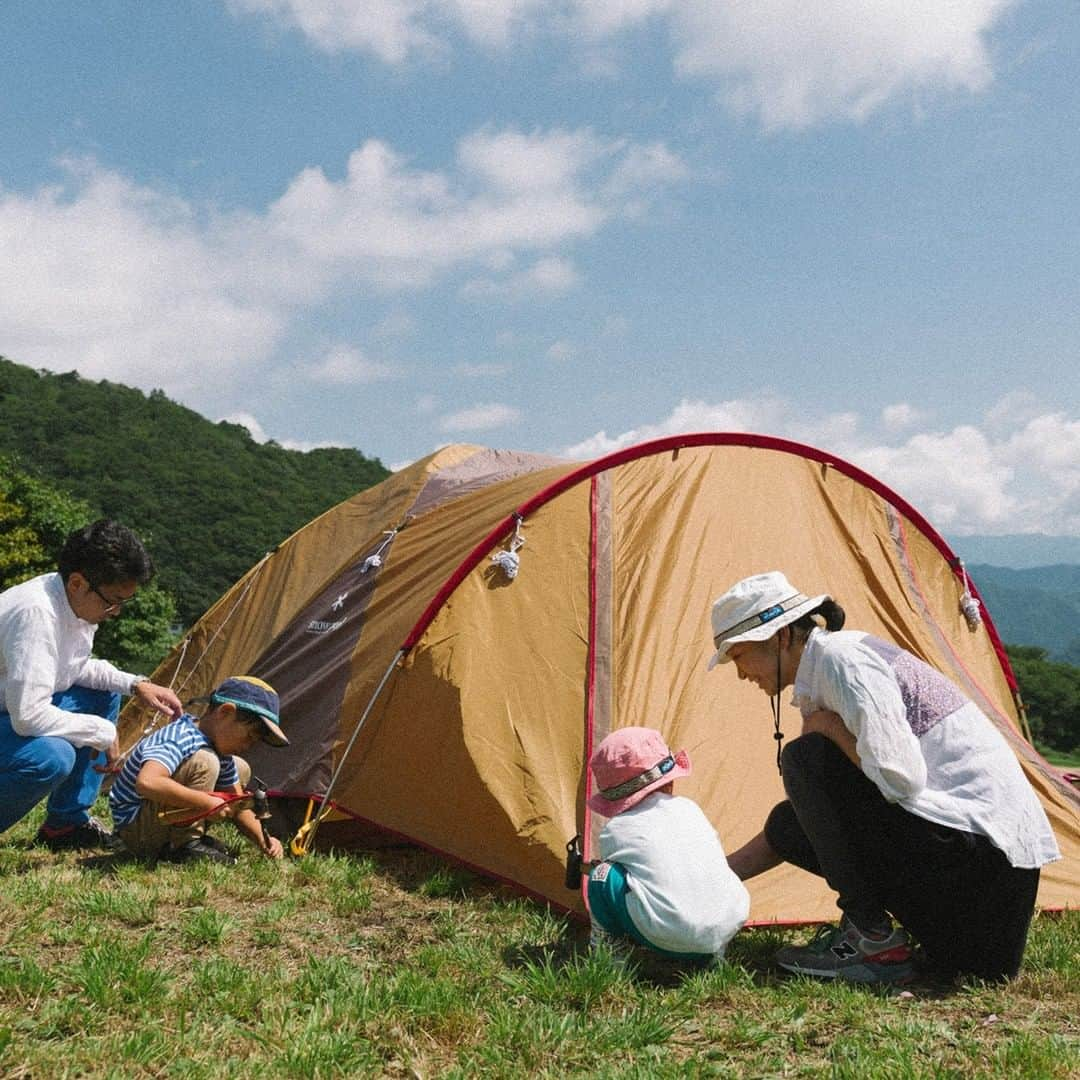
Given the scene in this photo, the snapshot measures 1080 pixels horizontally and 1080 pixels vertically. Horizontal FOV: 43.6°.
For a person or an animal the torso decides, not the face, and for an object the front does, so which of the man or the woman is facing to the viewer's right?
the man

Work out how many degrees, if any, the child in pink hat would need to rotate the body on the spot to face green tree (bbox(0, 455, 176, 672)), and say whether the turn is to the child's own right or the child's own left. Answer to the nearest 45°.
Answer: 0° — they already face it

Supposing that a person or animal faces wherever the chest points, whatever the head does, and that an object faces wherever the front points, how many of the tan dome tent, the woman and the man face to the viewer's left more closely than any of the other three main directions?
1

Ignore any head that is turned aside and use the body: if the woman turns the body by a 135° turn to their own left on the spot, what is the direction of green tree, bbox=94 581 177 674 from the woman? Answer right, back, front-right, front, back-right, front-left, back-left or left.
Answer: back

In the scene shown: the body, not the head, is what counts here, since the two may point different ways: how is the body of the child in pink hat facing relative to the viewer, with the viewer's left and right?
facing away from the viewer and to the left of the viewer

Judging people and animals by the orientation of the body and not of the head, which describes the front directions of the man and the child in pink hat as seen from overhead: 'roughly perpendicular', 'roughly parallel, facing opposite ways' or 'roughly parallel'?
roughly perpendicular

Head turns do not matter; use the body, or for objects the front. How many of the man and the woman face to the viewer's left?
1

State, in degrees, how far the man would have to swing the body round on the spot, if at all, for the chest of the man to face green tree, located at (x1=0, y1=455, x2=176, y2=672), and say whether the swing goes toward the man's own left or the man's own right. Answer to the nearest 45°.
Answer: approximately 90° to the man's own left

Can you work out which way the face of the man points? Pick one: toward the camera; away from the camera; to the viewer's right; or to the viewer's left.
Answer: to the viewer's right

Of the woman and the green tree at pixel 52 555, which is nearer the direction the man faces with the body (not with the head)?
the woman

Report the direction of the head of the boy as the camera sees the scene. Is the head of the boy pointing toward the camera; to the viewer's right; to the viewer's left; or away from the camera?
to the viewer's right

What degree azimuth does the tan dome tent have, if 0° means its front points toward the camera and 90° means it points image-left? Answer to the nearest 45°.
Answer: approximately 315°

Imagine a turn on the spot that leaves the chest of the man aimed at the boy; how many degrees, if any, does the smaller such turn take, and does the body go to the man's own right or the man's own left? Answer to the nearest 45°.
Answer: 0° — they already face them

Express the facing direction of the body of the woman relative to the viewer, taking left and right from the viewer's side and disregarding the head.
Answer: facing to the left of the viewer

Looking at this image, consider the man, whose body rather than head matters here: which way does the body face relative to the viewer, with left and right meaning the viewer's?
facing to the right of the viewer
